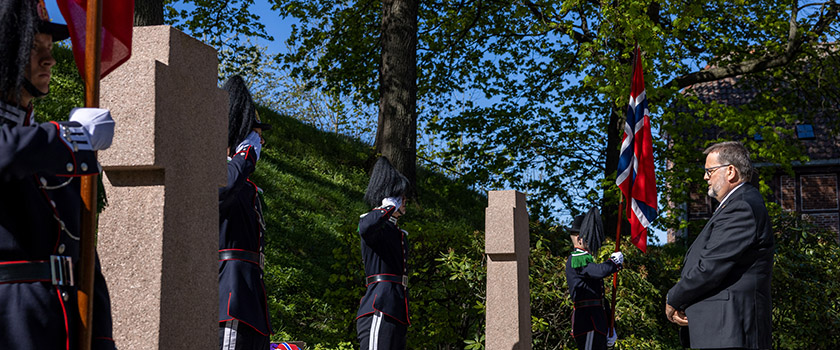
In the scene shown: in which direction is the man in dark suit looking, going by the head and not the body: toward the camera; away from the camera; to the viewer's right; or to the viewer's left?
to the viewer's left

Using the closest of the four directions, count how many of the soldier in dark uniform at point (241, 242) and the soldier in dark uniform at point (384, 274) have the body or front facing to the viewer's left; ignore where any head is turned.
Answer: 0

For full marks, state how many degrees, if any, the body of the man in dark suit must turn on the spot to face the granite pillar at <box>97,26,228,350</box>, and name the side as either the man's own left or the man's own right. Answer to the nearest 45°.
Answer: approximately 45° to the man's own left

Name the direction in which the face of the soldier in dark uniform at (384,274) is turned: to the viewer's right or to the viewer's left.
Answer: to the viewer's right

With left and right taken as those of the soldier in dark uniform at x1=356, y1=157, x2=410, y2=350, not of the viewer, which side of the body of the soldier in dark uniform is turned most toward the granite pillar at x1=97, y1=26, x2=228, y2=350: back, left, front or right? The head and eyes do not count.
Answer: right

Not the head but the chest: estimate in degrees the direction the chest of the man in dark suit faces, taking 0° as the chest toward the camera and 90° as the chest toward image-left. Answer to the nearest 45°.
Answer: approximately 90°

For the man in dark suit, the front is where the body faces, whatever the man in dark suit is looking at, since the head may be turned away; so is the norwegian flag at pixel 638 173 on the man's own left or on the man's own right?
on the man's own right

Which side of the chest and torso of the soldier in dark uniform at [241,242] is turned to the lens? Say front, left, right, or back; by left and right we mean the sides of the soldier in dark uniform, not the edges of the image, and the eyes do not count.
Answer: right
